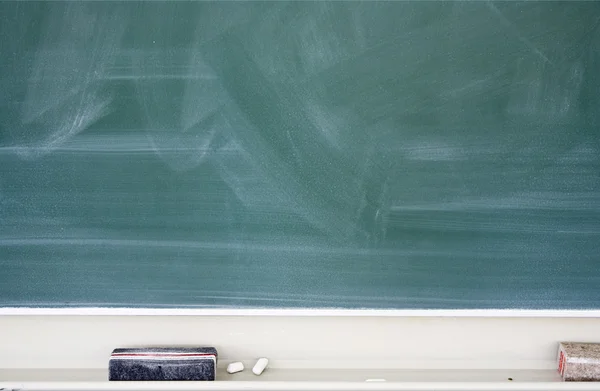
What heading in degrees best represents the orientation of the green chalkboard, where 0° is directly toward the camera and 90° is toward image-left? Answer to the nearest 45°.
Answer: approximately 0°

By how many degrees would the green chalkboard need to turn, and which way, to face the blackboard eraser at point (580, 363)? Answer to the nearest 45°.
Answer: approximately 135° to its left
